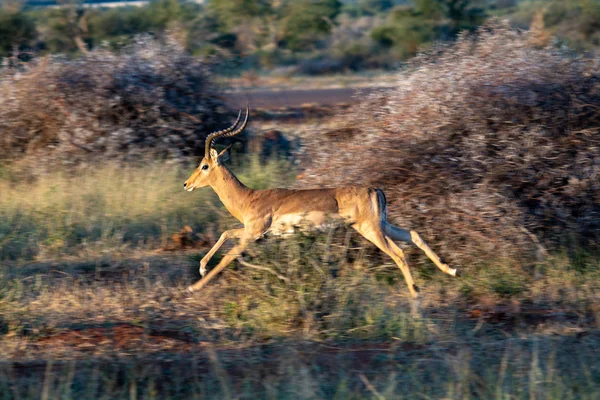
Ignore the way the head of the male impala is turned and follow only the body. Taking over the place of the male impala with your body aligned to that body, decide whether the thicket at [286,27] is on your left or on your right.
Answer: on your right

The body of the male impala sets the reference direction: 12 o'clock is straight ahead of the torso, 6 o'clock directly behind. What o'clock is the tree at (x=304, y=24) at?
The tree is roughly at 3 o'clock from the male impala.

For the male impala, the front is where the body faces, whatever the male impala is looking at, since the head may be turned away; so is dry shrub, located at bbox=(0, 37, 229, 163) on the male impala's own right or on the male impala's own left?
on the male impala's own right

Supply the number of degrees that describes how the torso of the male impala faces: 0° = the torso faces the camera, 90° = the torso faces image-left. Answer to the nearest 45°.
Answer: approximately 90°

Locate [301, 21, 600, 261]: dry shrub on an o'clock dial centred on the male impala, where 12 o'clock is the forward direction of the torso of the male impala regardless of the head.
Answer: The dry shrub is roughly at 5 o'clock from the male impala.

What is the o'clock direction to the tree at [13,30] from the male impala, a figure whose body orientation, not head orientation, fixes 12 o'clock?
The tree is roughly at 2 o'clock from the male impala.

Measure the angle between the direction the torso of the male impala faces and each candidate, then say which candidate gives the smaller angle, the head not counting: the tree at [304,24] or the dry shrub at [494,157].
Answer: the tree
